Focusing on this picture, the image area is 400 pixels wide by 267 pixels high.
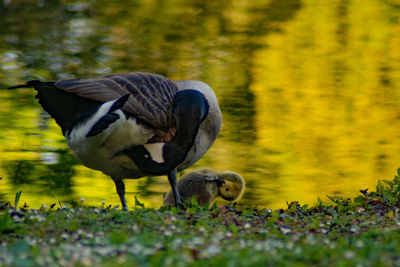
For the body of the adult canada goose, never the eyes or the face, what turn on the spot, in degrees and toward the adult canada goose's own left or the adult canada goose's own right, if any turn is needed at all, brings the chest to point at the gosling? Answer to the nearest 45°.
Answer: approximately 45° to the adult canada goose's own left

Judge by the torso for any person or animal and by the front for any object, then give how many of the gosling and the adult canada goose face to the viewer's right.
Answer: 2

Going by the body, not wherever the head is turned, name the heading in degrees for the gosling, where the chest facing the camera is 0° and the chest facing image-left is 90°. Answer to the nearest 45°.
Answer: approximately 270°

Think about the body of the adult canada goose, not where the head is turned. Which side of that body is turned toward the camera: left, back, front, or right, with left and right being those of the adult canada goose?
right

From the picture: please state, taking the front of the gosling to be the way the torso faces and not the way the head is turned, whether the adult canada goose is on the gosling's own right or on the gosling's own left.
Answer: on the gosling's own right
